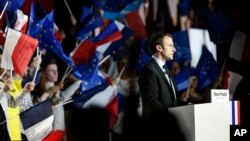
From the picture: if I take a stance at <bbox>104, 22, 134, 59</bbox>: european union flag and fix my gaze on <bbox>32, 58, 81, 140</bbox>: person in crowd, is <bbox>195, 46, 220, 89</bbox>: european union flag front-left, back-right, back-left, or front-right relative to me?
back-left

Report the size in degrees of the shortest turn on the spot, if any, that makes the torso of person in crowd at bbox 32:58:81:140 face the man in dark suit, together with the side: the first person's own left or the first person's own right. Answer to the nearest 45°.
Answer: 0° — they already face them
